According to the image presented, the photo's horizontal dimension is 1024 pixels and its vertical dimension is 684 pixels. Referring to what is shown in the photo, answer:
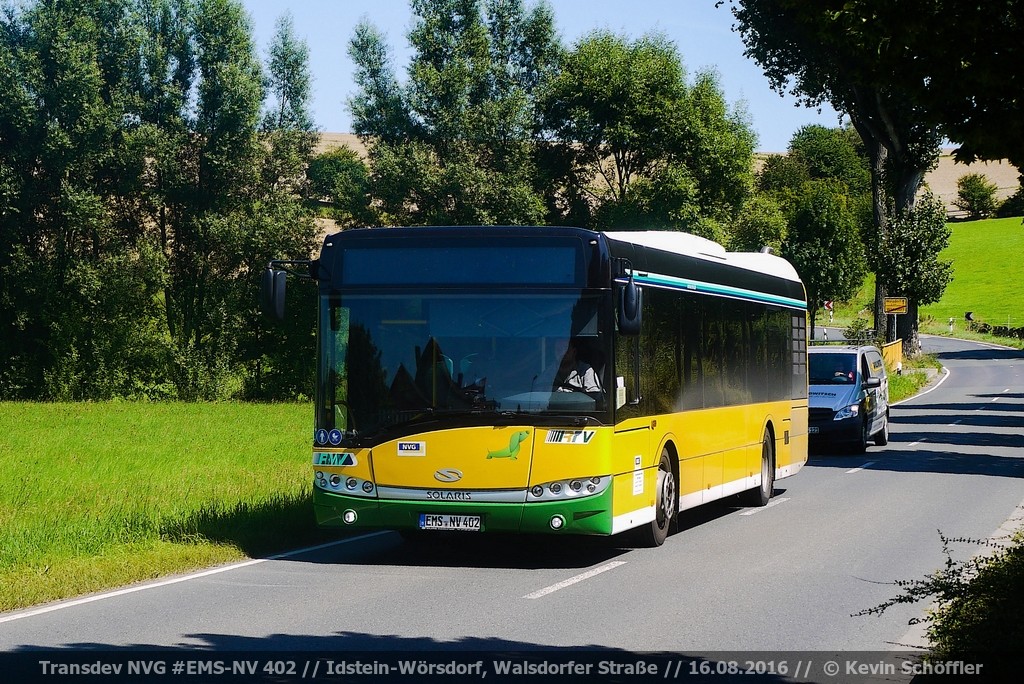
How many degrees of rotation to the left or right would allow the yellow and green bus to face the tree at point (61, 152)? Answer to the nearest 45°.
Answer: approximately 135° to its right

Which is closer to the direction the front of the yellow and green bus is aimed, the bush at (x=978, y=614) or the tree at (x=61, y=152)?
the bush

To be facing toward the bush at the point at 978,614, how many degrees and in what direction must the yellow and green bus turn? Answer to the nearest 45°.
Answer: approximately 45° to its left

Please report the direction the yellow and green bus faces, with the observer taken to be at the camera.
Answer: facing the viewer
